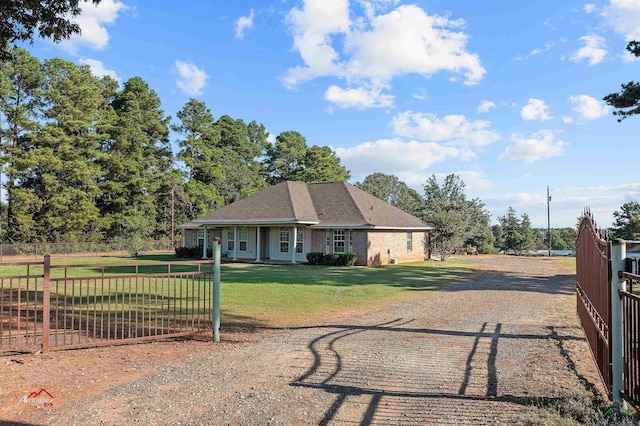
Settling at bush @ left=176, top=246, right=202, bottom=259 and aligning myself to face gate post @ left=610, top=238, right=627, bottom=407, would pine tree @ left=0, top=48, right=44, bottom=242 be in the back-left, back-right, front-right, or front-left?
back-right

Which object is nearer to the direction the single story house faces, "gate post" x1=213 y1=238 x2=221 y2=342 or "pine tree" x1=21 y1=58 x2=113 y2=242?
the gate post

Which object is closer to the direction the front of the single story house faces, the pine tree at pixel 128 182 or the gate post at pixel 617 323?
the gate post

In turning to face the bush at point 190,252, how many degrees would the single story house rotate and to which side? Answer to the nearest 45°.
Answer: approximately 90° to its right

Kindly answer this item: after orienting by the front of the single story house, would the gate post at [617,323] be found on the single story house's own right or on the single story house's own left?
on the single story house's own left

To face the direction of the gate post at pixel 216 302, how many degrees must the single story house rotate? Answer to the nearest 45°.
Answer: approximately 45° to its left

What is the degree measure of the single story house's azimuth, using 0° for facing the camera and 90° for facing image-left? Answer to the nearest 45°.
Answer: approximately 45°

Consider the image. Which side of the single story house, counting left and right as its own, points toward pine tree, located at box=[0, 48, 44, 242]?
right

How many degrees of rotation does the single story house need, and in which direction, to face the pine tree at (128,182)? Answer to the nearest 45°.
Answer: approximately 90° to its right
